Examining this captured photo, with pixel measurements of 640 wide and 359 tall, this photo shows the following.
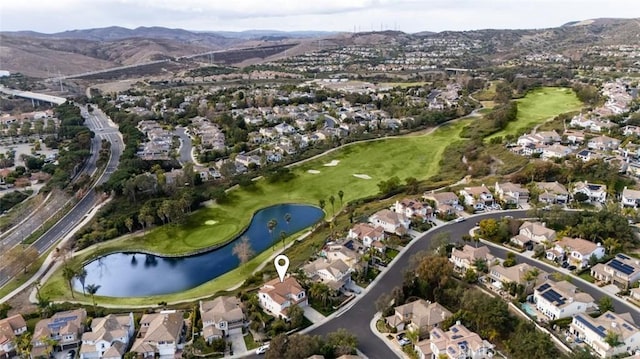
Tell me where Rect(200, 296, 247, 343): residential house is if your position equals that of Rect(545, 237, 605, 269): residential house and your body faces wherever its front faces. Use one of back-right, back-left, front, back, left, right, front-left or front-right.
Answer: front

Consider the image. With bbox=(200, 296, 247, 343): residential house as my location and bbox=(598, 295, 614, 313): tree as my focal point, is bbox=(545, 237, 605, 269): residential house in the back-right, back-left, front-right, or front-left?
front-left

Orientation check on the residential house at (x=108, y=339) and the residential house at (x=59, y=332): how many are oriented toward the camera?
2

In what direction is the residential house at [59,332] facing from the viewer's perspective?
toward the camera

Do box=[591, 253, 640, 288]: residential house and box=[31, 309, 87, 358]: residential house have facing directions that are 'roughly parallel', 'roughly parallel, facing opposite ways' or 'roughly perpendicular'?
roughly perpendicular

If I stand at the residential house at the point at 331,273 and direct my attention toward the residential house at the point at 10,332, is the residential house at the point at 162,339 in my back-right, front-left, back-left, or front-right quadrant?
front-left

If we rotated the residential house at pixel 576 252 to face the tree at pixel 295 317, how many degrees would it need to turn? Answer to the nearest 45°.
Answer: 0° — it already faces it

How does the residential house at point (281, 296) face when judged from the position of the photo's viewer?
facing the viewer and to the right of the viewer

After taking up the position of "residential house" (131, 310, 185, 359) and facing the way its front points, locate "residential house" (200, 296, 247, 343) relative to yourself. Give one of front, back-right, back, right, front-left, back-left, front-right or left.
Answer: left

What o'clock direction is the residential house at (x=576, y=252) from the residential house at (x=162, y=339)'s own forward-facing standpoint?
the residential house at (x=576, y=252) is roughly at 9 o'clock from the residential house at (x=162, y=339).

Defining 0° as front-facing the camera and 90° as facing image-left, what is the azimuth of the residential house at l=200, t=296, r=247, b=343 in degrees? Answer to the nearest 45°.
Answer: approximately 0°

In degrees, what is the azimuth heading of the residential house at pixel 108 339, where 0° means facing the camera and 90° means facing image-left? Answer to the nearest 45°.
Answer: approximately 0°

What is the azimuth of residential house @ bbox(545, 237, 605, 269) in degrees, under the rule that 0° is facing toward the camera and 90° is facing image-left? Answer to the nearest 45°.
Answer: approximately 45°

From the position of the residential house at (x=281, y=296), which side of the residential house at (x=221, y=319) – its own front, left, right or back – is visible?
left

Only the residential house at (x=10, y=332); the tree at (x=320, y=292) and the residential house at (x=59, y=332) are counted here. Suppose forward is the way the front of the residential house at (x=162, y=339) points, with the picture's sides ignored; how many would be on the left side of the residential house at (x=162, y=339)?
1
